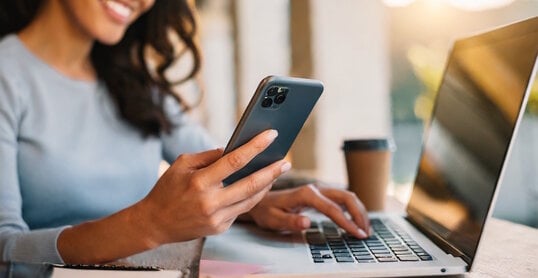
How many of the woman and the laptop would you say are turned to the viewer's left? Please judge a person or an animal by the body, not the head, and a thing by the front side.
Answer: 1

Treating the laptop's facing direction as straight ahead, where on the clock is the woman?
The woman is roughly at 1 o'clock from the laptop.

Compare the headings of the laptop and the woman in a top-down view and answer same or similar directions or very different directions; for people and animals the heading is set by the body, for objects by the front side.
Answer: very different directions

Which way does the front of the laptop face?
to the viewer's left

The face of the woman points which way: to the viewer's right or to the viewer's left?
to the viewer's right

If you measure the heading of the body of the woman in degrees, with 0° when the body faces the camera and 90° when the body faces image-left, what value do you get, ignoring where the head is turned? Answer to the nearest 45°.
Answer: approximately 315°

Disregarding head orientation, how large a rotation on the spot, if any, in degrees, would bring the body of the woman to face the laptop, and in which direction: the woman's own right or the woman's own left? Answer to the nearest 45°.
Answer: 0° — they already face it
